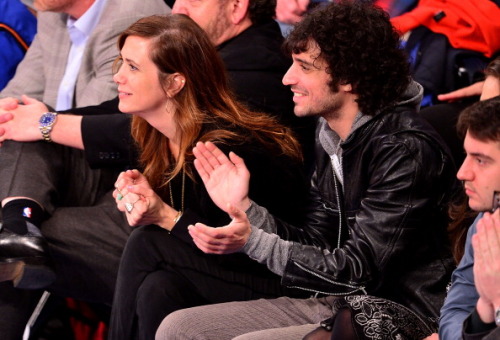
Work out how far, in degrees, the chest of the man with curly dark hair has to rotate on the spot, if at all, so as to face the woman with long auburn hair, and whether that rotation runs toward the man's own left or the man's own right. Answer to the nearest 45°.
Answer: approximately 45° to the man's own right

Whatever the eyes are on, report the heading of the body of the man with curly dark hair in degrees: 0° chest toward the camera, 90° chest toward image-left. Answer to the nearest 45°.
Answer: approximately 90°

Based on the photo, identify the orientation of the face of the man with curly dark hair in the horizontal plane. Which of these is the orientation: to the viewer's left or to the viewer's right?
to the viewer's left
